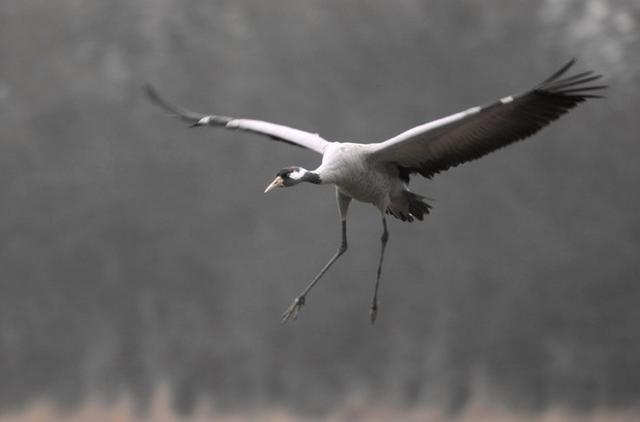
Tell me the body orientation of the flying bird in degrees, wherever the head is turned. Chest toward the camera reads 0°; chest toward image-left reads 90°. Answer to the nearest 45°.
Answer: approximately 45°
